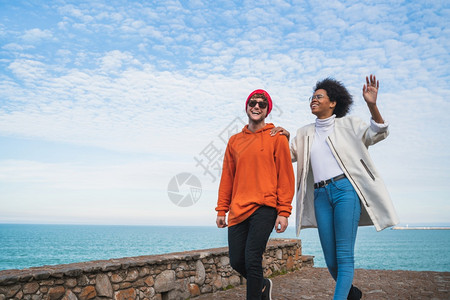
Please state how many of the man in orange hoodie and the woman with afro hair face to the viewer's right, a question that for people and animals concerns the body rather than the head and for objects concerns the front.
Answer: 0

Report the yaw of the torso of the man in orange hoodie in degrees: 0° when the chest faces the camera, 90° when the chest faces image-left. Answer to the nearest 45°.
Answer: approximately 0°

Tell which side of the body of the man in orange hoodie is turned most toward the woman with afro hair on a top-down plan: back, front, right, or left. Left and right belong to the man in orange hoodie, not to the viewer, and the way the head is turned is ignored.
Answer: left

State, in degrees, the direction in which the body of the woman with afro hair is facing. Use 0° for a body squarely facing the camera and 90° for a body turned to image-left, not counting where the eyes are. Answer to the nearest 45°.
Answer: approximately 45°

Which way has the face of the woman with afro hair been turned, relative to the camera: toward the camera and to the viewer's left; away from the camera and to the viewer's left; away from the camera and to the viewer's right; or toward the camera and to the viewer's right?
toward the camera and to the viewer's left

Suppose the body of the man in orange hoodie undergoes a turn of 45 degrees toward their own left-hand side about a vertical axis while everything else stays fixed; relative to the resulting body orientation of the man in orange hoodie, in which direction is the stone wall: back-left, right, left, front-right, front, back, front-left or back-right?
back

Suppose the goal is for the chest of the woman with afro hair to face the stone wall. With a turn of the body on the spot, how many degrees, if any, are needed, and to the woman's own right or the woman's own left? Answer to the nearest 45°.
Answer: approximately 45° to the woman's own right
